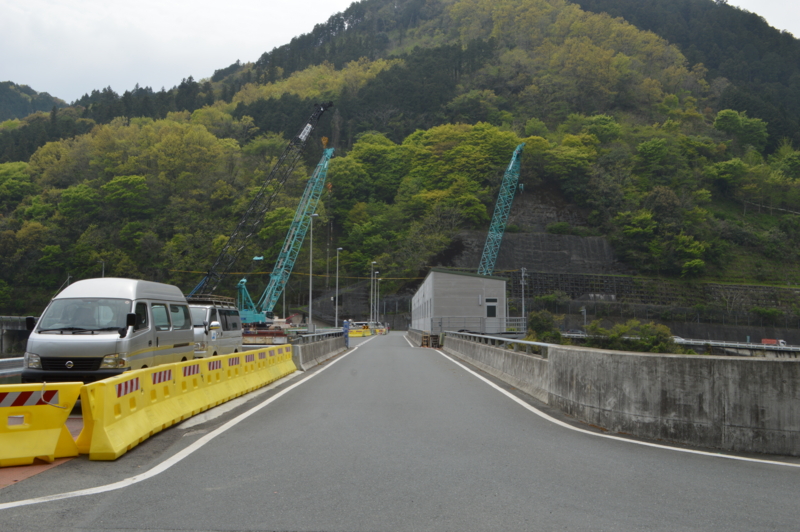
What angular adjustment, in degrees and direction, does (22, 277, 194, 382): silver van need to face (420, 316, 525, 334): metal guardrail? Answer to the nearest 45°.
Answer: approximately 180°

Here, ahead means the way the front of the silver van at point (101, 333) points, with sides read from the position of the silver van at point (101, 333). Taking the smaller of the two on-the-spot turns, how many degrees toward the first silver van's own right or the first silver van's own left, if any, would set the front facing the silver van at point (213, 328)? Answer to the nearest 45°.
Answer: approximately 180°

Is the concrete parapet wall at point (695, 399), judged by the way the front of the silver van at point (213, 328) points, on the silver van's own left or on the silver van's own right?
on the silver van's own left

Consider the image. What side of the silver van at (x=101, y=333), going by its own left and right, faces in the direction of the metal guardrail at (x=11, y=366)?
right

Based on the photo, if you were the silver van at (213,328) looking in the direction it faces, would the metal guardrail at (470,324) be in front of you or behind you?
behind

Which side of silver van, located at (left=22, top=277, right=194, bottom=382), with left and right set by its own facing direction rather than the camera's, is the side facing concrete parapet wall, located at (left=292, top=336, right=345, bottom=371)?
back

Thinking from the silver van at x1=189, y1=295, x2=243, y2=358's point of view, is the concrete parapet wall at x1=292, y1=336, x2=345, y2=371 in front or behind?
behind

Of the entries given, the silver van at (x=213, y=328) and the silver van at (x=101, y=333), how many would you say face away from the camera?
0

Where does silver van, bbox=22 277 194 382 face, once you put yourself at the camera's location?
facing the viewer and to the left of the viewer

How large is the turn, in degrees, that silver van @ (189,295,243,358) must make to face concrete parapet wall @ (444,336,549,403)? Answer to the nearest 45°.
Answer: approximately 90° to its left

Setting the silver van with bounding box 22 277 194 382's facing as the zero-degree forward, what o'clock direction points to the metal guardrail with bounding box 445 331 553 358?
The metal guardrail is roughly at 7 o'clock from the silver van.

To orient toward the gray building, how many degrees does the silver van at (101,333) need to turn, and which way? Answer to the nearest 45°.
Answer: approximately 180°
